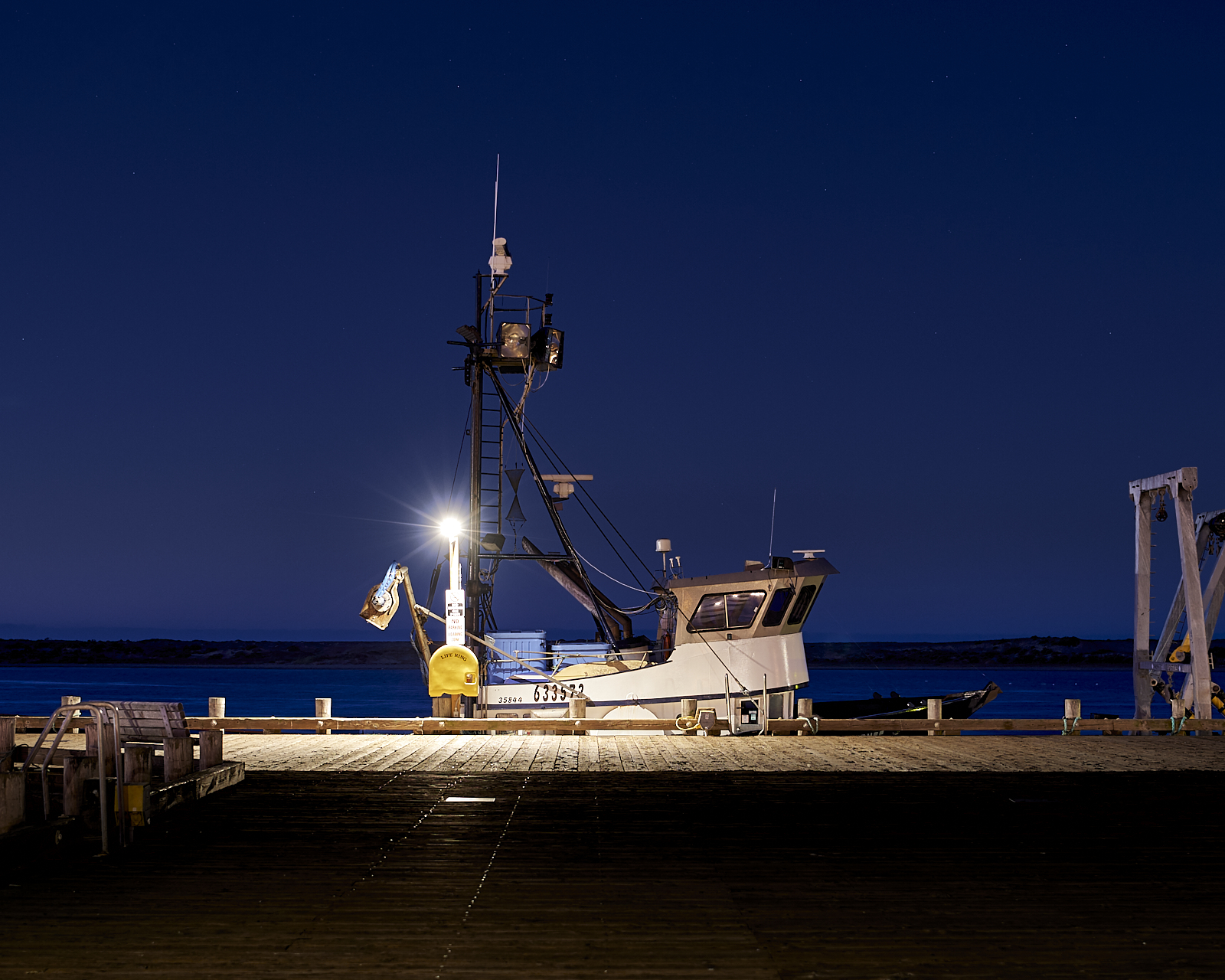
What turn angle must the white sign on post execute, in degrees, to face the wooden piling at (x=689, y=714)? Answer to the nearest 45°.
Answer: approximately 45° to its left

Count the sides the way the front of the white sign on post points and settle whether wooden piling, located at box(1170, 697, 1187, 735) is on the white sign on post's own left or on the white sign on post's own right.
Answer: on the white sign on post's own left

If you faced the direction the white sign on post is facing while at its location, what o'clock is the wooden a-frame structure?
The wooden a-frame structure is roughly at 9 o'clock from the white sign on post.

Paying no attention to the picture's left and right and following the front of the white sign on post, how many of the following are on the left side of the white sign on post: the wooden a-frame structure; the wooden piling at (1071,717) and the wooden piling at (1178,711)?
3

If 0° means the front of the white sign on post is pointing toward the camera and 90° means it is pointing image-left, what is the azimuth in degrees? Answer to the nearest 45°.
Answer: approximately 0°

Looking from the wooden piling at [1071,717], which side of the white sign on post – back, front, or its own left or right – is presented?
left
